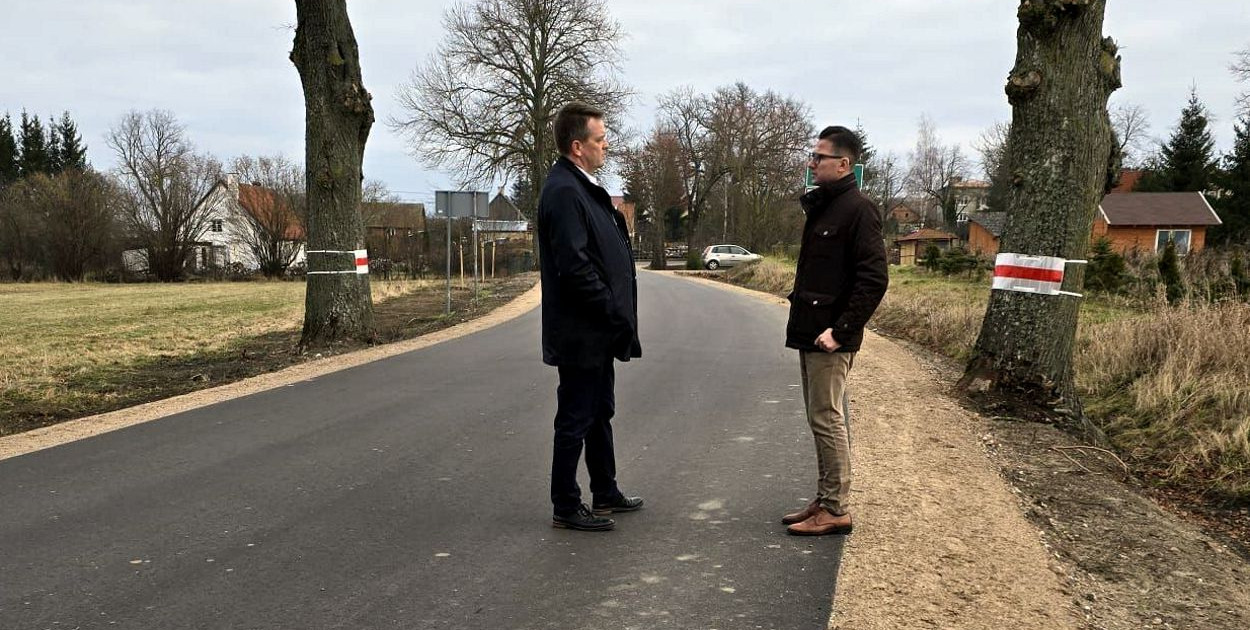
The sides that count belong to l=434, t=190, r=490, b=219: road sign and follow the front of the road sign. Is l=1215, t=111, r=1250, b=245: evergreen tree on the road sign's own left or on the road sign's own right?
on the road sign's own right

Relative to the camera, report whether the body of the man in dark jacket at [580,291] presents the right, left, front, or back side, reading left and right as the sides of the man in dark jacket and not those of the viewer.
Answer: right

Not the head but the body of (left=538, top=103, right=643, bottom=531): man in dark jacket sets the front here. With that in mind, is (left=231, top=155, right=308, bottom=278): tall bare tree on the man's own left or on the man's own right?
on the man's own left

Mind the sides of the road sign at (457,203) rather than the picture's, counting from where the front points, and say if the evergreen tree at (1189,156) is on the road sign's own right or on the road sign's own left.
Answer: on the road sign's own right

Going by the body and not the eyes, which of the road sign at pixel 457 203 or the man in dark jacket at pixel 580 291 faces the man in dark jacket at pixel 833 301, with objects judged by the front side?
the man in dark jacket at pixel 580 291

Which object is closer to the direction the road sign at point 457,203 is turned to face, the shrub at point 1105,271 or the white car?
the white car

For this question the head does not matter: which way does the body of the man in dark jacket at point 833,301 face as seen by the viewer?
to the viewer's left

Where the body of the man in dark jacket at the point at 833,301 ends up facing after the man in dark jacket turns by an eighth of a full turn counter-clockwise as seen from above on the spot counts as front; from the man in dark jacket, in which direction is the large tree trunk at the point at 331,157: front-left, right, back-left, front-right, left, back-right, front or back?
right

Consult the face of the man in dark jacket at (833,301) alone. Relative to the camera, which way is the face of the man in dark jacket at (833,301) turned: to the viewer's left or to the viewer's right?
to the viewer's left

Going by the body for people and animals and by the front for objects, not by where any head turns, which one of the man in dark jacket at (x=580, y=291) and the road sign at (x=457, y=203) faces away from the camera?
the road sign

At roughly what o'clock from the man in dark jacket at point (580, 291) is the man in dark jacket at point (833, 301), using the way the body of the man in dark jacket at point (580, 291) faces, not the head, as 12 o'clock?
the man in dark jacket at point (833, 301) is roughly at 12 o'clock from the man in dark jacket at point (580, 291).

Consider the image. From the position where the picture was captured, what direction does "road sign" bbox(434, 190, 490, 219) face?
facing away from the viewer

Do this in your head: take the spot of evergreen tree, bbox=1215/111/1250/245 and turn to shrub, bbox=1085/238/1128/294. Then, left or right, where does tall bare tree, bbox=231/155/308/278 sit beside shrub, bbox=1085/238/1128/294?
right

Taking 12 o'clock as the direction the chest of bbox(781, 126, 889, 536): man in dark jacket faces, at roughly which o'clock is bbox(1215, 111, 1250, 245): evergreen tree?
The evergreen tree is roughly at 4 o'clock from the man in dark jacket.

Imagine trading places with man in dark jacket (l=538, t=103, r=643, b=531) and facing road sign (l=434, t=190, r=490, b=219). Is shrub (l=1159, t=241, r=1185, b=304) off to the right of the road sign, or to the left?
right

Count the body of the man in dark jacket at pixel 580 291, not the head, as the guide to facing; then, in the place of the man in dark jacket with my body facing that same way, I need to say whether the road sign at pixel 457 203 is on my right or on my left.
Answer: on my left

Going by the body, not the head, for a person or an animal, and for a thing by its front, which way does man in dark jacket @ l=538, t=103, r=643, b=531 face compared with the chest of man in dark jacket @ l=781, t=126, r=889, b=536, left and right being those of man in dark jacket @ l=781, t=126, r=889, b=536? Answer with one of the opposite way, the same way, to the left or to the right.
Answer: the opposite way

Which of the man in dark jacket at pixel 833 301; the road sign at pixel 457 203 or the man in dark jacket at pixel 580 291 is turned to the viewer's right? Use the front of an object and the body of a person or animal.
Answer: the man in dark jacket at pixel 580 291

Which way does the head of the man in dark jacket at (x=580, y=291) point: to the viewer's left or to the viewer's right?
to the viewer's right

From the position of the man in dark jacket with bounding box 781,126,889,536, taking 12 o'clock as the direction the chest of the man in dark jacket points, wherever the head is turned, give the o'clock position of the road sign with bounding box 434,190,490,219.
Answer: The road sign is roughly at 2 o'clock from the man in dark jacket.
